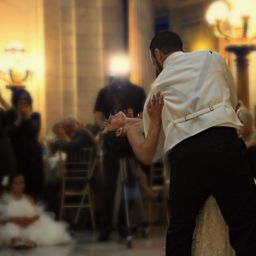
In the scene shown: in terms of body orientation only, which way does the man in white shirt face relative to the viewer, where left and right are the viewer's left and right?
facing away from the viewer and to the left of the viewer

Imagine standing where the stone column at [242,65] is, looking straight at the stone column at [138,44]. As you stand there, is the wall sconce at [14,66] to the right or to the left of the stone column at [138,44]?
left

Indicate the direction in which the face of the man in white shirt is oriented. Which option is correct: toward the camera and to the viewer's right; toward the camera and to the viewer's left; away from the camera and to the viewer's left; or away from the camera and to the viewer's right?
away from the camera and to the viewer's left

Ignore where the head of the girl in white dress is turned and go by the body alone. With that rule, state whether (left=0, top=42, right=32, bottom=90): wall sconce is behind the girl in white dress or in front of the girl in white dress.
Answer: behind

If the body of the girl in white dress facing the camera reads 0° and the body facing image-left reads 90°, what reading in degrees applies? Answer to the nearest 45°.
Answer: approximately 0°
